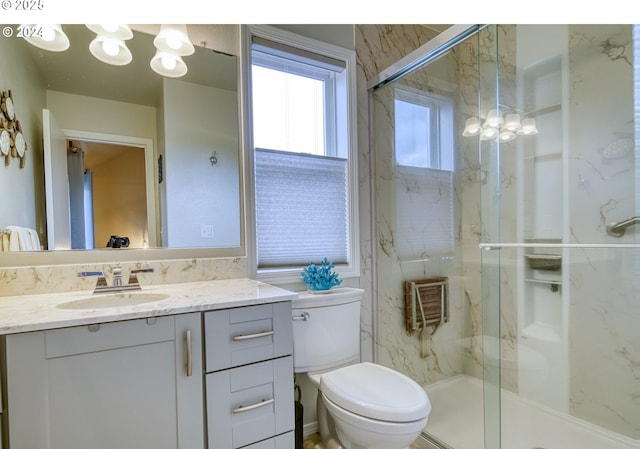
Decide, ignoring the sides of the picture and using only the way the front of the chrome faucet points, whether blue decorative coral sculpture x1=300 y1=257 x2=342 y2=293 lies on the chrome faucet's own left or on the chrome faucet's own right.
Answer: on the chrome faucet's own left

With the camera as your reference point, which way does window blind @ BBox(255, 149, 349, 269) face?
facing the viewer and to the right of the viewer

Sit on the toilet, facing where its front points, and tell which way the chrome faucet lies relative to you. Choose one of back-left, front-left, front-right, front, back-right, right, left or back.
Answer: back-right

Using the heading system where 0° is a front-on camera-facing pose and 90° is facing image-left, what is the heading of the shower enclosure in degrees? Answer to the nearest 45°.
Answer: approximately 45°

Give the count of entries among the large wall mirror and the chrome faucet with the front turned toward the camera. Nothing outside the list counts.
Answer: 2

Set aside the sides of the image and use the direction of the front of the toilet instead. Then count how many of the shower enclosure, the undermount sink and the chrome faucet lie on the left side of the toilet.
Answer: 1

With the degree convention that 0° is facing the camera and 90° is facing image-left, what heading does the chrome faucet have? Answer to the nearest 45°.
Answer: approximately 0°
